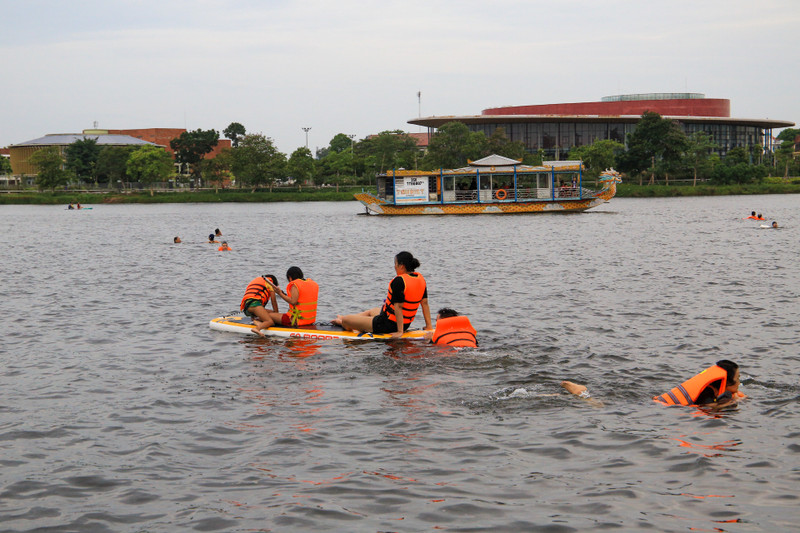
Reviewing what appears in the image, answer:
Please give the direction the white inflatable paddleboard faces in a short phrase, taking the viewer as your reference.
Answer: facing to the left of the viewer

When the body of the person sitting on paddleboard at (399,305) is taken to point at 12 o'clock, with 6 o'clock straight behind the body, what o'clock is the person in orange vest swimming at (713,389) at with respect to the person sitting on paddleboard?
The person in orange vest swimming is roughly at 6 o'clock from the person sitting on paddleboard.

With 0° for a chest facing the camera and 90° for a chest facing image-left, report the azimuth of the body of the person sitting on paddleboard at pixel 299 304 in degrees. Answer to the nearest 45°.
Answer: approximately 135°

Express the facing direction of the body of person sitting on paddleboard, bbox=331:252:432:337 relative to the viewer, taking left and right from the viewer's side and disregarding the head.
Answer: facing away from the viewer and to the left of the viewer

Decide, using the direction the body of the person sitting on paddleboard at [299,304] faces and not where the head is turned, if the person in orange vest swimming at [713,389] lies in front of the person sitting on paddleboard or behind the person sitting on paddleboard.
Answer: behind

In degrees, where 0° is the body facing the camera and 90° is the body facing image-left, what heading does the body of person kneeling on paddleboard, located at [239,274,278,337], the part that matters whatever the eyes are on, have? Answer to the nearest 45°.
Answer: approximately 270°

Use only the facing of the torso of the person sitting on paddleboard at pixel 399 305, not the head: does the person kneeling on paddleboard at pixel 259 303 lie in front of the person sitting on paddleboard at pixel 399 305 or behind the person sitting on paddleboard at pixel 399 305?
in front
